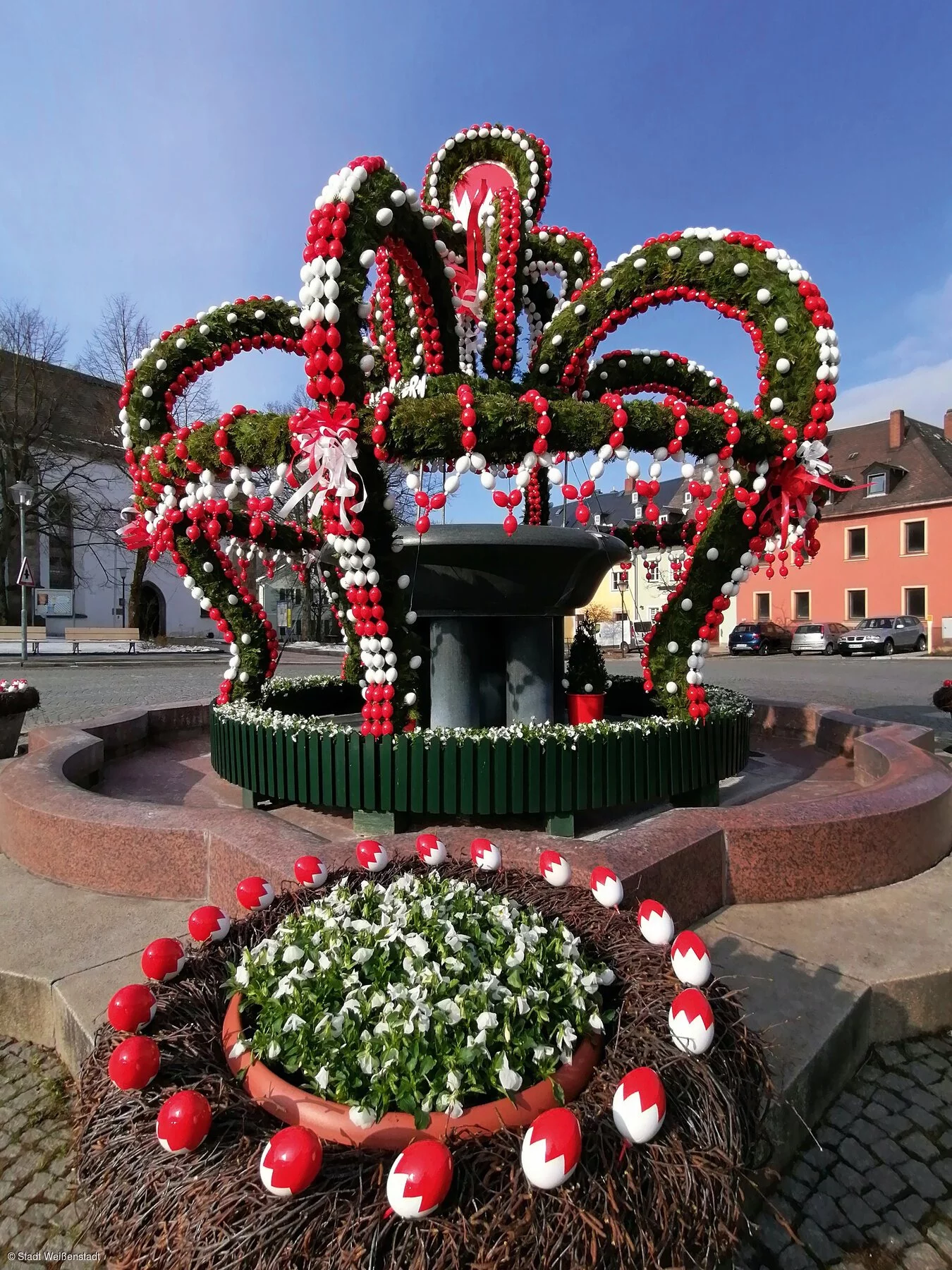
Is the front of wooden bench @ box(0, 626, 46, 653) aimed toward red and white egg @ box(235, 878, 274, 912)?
yes

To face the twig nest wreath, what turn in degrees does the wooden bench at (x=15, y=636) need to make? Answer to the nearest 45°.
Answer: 0° — it already faces it

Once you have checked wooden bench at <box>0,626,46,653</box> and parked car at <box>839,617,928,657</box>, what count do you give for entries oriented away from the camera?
0

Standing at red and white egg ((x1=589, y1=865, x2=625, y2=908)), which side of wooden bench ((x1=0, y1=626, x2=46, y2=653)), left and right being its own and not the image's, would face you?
front

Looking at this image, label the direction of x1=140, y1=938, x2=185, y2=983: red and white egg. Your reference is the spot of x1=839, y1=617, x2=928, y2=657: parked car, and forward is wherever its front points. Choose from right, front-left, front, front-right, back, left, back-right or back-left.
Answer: front-left

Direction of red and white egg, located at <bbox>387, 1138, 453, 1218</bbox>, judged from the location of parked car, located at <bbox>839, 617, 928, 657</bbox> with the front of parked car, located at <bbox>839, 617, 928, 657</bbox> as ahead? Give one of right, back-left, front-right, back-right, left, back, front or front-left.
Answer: front-left

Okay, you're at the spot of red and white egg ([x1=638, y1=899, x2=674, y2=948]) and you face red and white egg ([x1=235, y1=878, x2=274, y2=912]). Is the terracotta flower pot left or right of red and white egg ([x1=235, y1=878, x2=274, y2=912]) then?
left

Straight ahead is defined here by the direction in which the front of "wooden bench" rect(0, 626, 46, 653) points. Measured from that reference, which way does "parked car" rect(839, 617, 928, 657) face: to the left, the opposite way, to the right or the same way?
to the right

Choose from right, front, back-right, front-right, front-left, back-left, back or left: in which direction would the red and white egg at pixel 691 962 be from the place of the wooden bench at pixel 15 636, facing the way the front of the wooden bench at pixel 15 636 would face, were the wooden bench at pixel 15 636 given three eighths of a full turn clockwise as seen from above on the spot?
back-left

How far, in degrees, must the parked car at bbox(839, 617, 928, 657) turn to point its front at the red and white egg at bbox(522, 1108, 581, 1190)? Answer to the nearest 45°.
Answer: approximately 45° to its left

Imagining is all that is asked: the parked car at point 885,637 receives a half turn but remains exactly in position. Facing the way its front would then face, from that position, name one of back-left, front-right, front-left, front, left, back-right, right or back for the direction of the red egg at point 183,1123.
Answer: back-right

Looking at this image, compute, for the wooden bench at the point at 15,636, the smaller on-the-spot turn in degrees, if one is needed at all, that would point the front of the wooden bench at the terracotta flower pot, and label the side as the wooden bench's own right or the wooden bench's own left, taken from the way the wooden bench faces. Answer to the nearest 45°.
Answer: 0° — it already faces it

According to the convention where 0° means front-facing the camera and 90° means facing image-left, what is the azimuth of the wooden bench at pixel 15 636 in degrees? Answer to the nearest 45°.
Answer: approximately 0°

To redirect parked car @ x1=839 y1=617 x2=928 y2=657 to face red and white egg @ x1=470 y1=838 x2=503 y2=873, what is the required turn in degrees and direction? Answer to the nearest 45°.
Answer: approximately 45° to its left

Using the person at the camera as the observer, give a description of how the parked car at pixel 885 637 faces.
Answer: facing the viewer and to the left of the viewer

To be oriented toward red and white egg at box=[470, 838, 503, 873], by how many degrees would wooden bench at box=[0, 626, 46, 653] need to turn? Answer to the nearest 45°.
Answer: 0° — it already faces it
